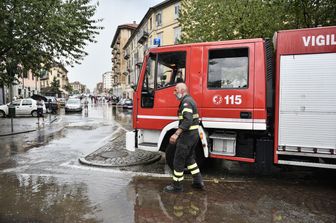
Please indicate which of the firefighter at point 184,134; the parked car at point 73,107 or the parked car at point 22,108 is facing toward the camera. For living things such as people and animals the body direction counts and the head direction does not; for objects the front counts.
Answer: the parked car at point 73,107

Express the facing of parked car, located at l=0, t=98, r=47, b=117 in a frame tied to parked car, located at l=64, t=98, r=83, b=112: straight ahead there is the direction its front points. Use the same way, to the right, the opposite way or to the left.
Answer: to the right

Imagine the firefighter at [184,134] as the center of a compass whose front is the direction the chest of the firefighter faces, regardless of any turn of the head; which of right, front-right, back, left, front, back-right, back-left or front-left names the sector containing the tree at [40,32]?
front-right

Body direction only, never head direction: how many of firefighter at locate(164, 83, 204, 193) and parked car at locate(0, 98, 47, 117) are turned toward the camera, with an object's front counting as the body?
0

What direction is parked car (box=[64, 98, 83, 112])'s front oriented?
toward the camera

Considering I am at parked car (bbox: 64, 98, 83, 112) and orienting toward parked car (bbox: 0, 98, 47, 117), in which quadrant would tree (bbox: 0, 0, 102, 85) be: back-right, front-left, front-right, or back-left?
front-left

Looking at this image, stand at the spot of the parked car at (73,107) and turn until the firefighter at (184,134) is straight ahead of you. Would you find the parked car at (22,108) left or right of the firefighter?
right

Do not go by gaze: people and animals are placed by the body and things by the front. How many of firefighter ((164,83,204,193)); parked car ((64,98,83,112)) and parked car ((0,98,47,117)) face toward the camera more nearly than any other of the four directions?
1

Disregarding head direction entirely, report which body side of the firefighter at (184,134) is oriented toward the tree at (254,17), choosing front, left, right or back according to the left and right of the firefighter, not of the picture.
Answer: right

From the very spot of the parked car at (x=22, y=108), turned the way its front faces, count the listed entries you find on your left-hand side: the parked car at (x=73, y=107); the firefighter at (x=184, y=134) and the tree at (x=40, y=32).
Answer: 2

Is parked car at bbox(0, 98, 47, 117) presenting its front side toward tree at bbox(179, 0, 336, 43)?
no

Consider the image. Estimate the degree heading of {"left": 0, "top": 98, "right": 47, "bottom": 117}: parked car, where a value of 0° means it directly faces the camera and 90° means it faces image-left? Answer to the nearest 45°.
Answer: approximately 90°

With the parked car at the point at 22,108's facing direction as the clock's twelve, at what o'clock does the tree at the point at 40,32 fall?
The tree is roughly at 9 o'clock from the parked car.

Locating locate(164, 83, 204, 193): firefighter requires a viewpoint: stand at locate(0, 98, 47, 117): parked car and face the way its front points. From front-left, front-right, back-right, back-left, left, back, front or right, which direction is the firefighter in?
left

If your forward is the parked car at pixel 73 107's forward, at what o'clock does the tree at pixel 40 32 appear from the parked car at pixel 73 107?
The tree is roughly at 12 o'clock from the parked car.

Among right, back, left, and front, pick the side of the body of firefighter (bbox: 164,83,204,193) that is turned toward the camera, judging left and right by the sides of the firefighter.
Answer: left

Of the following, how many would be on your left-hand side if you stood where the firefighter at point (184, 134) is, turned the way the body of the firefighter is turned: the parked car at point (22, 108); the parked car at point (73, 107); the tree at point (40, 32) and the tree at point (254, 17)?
0

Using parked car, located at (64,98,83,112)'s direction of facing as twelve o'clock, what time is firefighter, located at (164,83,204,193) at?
The firefighter is roughly at 12 o'clock from the parked car.

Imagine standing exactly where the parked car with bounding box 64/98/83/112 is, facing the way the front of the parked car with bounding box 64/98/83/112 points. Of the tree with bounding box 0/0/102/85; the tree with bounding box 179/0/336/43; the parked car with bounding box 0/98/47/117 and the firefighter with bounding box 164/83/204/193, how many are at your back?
0
